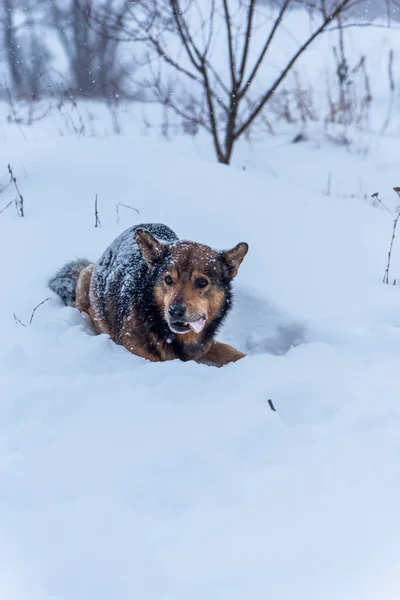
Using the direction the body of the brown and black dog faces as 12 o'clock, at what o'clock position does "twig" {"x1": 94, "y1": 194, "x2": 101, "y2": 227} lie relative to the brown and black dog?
The twig is roughly at 7 o'clock from the brown and black dog.

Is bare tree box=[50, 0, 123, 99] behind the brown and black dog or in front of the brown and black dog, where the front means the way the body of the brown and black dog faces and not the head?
behind

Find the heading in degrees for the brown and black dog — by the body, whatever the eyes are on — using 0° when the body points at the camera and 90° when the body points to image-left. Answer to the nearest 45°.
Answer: approximately 315°
